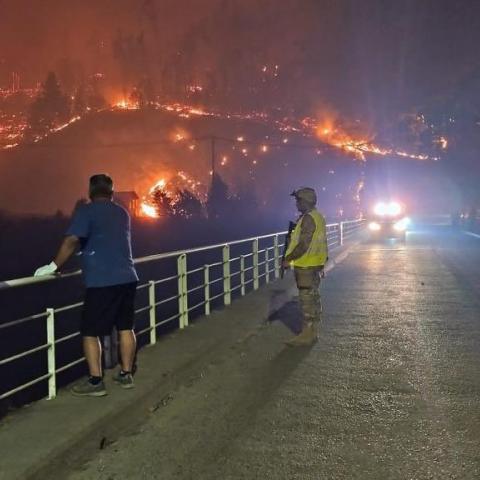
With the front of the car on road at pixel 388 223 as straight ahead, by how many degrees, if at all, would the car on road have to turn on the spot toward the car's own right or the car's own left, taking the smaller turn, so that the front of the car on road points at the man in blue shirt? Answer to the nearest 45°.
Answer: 0° — it already faces them

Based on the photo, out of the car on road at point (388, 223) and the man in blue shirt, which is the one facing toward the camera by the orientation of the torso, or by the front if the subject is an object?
the car on road

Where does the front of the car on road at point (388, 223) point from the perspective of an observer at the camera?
facing the viewer

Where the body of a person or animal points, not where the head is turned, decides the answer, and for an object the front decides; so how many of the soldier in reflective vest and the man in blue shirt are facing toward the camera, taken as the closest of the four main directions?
0

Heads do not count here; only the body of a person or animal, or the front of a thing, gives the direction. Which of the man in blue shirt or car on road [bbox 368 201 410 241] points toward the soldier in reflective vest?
the car on road

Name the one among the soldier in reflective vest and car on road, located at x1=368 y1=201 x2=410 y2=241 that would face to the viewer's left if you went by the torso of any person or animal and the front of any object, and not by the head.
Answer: the soldier in reflective vest

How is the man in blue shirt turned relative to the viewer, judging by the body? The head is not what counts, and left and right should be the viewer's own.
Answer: facing away from the viewer and to the left of the viewer

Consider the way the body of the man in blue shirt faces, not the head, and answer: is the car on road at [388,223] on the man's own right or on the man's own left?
on the man's own right

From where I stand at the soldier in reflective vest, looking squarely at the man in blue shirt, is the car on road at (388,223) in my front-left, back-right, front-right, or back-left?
back-right

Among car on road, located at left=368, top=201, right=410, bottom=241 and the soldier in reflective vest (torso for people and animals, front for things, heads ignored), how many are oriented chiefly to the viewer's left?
1

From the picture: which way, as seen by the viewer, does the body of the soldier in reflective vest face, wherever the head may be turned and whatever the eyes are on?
to the viewer's left

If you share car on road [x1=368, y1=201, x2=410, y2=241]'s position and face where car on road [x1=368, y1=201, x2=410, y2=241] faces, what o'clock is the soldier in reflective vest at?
The soldier in reflective vest is roughly at 12 o'clock from the car on road.

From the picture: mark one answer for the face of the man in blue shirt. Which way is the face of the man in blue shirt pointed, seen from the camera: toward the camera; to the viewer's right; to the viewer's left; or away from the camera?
away from the camera

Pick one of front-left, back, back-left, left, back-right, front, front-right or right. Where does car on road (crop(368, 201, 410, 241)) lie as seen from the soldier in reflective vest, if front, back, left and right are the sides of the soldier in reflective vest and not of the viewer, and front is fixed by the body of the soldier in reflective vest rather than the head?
right
